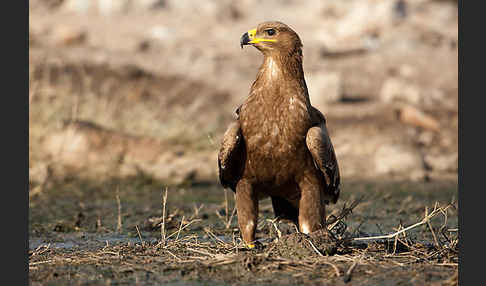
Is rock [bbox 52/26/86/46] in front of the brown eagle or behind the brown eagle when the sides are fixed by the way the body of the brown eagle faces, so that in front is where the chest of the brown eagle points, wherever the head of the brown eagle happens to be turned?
behind

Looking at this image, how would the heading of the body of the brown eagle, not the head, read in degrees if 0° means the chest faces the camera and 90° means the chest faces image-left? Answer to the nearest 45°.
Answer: approximately 0°

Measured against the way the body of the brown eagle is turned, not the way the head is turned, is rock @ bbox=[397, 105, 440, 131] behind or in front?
behind

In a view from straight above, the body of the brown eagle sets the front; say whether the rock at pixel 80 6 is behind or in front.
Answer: behind

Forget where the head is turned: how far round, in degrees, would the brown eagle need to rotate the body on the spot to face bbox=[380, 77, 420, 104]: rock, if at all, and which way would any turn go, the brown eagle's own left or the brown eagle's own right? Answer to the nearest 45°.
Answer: approximately 180°
